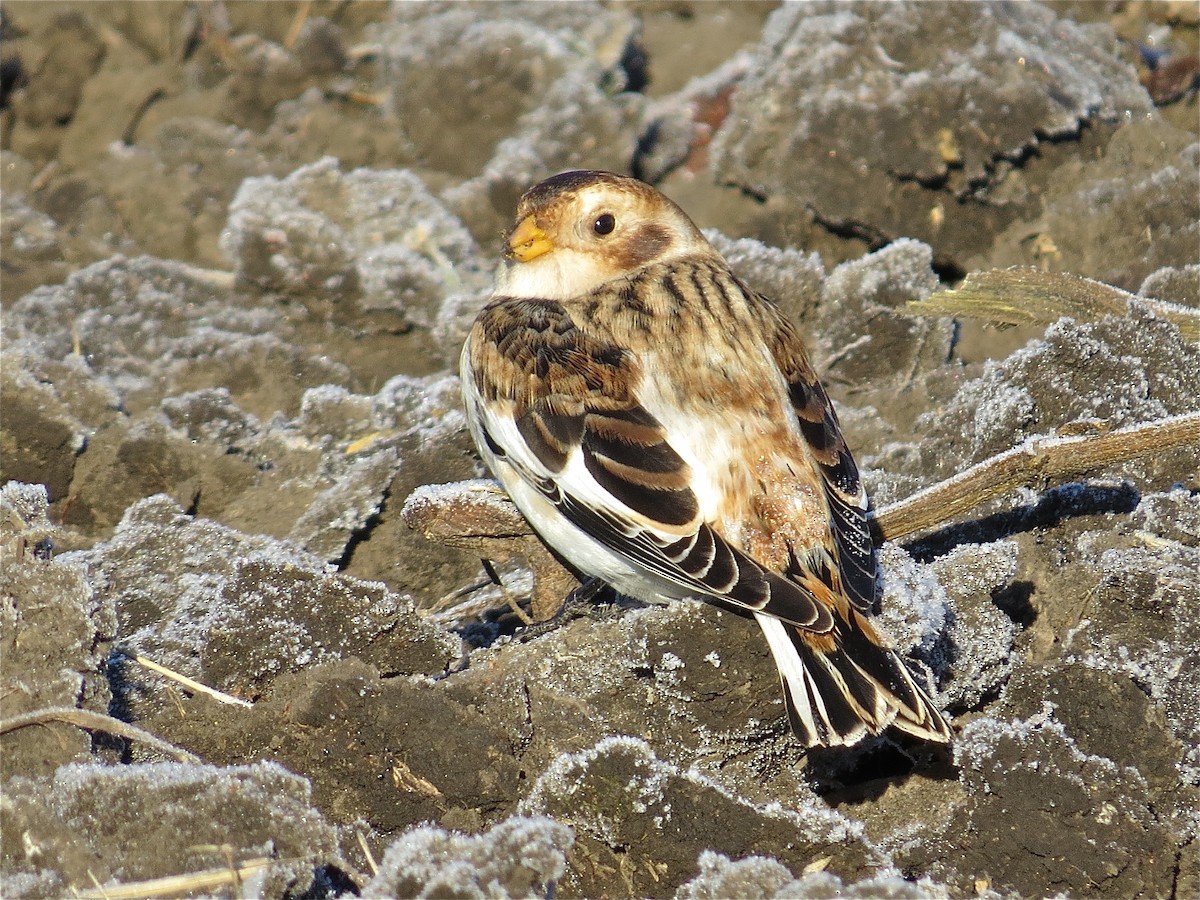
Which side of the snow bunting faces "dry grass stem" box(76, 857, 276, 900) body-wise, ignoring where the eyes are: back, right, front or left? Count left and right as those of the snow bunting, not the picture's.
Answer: left

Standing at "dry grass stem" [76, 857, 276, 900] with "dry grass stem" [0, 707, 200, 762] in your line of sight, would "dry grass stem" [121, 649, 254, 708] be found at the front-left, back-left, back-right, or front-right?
front-right

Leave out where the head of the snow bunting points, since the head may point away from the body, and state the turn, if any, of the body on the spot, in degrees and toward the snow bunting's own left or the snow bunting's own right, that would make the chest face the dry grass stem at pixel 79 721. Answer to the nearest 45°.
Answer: approximately 90° to the snow bunting's own left

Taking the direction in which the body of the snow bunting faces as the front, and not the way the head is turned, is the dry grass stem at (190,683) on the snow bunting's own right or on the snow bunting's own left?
on the snow bunting's own left

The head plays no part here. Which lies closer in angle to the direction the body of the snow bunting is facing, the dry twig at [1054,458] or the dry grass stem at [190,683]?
the dry grass stem

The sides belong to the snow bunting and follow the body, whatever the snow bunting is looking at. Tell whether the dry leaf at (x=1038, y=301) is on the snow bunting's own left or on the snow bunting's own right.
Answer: on the snow bunting's own right

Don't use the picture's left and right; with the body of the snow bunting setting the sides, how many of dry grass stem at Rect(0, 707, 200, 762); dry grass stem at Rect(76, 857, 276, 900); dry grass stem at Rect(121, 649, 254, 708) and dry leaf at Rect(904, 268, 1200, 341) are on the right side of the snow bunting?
1

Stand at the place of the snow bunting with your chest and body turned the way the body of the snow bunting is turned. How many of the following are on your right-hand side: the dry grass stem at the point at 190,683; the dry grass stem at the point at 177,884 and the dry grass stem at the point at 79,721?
0

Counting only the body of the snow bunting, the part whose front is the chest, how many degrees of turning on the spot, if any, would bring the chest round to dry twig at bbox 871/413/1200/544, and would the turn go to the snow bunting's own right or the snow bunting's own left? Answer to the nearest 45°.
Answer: approximately 135° to the snow bunting's own right

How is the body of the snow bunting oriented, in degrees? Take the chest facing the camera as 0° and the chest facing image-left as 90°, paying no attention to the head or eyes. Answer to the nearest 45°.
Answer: approximately 135°
